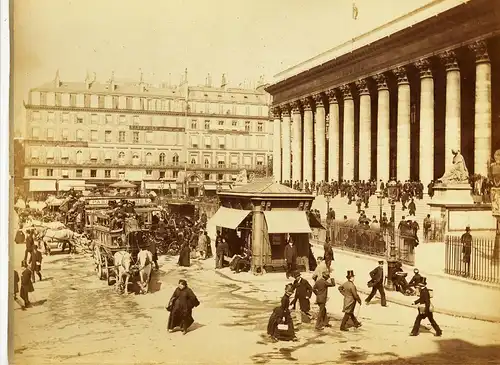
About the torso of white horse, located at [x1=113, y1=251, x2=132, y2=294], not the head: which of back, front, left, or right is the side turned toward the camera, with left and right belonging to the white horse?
front

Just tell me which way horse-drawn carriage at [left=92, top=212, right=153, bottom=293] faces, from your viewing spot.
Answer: facing the viewer and to the right of the viewer

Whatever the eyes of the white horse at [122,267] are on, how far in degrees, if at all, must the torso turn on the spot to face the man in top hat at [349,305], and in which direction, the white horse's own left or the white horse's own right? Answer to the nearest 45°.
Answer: approximately 45° to the white horse's own left

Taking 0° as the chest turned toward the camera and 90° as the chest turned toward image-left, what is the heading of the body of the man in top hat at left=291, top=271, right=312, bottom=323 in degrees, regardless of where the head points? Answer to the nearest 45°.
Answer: approximately 45°

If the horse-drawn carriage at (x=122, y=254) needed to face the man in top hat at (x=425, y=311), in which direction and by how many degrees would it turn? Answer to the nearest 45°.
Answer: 0° — it already faces them

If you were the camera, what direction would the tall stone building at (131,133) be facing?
facing the viewer

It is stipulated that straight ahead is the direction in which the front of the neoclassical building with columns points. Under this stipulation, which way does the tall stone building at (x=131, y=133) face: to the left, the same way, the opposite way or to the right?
to the left
